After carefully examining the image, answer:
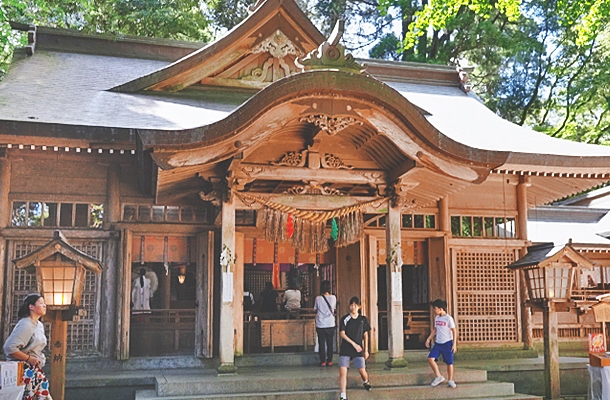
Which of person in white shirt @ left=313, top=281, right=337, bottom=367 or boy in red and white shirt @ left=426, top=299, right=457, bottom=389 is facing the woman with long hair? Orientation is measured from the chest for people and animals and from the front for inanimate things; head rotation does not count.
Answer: the boy in red and white shirt

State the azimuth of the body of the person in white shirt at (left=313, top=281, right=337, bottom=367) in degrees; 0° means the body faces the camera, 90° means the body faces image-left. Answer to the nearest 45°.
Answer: approximately 180°

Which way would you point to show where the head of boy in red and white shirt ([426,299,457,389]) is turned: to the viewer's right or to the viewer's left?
to the viewer's left

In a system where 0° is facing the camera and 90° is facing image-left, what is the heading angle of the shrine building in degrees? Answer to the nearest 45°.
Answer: approximately 0°

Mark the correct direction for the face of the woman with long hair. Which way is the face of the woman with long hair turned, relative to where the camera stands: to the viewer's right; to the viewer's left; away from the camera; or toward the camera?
to the viewer's right

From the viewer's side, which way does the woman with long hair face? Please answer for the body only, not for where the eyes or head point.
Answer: to the viewer's right

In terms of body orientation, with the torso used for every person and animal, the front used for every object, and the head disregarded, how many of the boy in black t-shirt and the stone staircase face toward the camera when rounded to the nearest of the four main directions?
2

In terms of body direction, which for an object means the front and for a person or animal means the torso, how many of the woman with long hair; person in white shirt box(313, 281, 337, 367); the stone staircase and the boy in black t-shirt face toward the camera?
2
